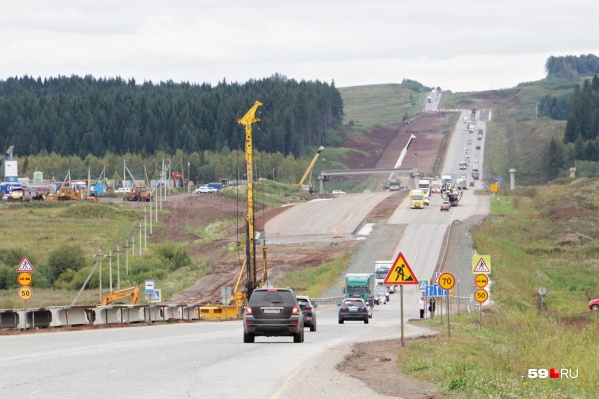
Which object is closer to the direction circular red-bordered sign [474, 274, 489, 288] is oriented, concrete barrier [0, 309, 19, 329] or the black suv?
the black suv

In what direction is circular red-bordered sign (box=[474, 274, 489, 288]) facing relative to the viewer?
toward the camera

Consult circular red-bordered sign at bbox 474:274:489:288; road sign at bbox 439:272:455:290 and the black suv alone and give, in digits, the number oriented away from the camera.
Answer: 1

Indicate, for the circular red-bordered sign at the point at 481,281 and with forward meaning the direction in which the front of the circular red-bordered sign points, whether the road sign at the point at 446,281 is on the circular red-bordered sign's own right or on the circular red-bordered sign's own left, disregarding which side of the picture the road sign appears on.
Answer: on the circular red-bordered sign's own right

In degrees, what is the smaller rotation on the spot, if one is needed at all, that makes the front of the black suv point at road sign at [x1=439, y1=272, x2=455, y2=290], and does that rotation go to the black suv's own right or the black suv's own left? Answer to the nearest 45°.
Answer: approximately 45° to the black suv's own right

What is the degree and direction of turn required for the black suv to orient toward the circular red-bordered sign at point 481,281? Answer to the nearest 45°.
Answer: approximately 45° to its right

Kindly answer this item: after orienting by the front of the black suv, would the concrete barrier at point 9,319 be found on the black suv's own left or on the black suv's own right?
on the black suv's own left

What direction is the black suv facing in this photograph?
away from the camera

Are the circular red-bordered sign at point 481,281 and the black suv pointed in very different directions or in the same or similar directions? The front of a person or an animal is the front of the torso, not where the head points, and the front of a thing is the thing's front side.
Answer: very different directions

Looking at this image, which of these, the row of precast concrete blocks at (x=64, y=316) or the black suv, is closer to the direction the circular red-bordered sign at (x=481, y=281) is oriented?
the black suv

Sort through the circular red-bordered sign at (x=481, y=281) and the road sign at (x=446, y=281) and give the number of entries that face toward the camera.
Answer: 2

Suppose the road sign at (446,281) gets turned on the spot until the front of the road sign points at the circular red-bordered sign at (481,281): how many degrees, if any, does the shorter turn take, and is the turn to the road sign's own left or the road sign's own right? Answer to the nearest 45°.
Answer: approximately 135° to the road sign's own left
